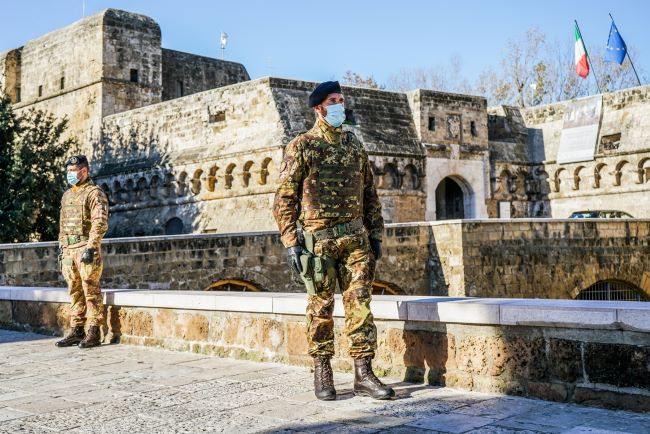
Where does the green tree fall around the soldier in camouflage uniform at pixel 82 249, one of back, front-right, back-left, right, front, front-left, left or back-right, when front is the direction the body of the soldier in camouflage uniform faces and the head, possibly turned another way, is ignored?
back-right

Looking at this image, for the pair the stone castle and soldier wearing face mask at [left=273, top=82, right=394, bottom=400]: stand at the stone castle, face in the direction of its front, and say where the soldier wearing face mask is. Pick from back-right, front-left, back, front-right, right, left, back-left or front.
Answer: front

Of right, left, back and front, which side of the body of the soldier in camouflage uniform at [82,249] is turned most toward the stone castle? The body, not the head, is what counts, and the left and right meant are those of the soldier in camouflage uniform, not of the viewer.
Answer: back

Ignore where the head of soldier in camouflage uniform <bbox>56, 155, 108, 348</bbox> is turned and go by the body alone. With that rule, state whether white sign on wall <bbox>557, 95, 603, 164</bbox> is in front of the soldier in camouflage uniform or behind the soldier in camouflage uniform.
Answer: behind

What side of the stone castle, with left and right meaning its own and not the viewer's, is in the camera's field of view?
front

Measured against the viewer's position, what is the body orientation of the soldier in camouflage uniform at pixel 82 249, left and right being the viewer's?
facing the viewer and to the left of the viewer

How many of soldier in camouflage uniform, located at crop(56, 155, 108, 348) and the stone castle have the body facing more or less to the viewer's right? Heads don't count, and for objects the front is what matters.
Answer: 0

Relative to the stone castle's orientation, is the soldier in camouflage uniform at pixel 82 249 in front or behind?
in front

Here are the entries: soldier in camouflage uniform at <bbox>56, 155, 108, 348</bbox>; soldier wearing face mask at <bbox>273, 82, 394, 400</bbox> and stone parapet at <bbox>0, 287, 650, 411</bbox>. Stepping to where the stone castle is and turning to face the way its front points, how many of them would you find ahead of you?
3

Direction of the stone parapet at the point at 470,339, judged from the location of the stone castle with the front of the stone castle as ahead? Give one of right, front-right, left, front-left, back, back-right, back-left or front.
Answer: front
